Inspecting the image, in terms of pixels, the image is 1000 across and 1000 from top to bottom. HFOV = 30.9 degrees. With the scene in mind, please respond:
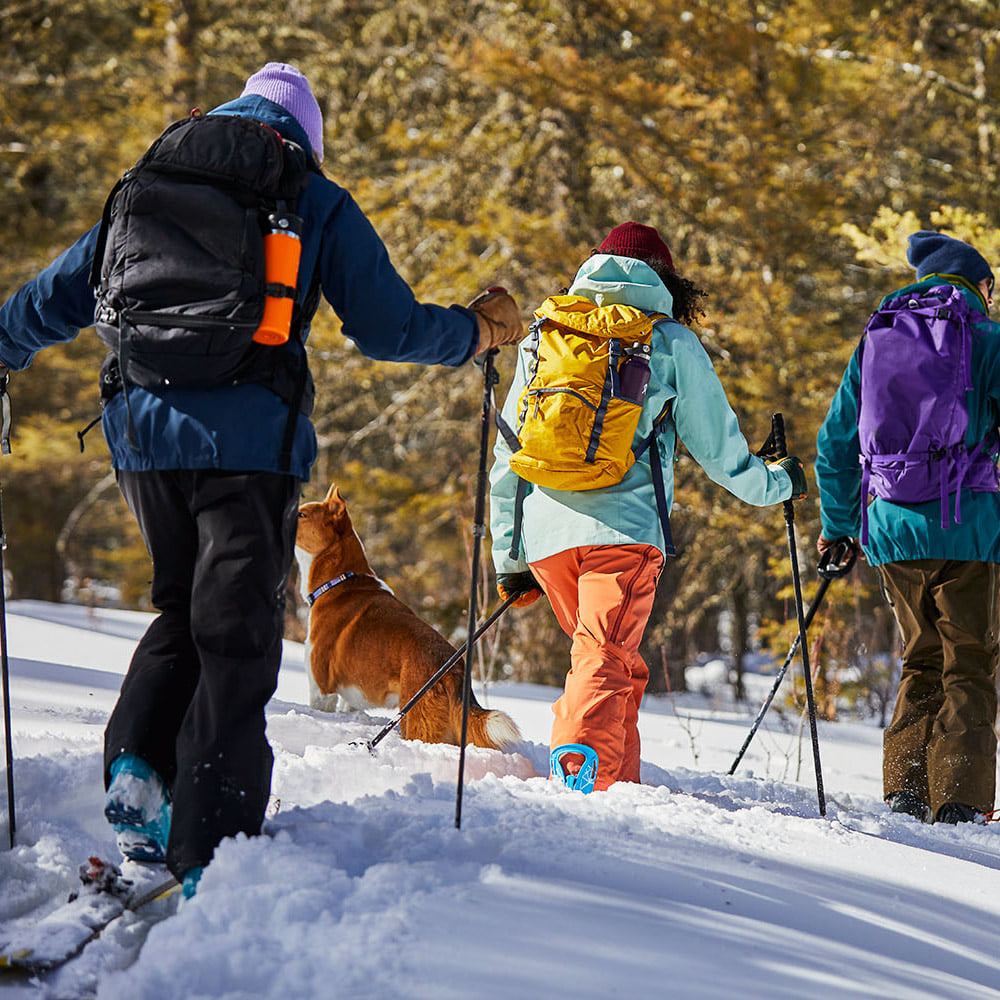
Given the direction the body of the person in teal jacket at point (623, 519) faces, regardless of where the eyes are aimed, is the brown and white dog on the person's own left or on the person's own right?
on the person's own left

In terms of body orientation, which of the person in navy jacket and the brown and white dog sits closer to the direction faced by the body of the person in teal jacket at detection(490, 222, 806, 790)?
the brown and white dog

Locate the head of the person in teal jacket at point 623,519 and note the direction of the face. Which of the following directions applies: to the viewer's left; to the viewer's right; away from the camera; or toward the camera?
away from the camera

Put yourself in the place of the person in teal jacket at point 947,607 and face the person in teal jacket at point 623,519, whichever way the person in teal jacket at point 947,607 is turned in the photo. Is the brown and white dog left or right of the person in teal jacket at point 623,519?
right

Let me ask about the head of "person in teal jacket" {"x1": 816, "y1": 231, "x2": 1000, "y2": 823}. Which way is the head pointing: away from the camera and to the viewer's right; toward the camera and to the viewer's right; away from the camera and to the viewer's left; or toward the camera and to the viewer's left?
away from the camera and to the viewer's right

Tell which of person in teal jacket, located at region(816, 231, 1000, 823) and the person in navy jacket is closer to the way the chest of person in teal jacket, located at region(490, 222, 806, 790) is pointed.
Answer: the person in teal jacket

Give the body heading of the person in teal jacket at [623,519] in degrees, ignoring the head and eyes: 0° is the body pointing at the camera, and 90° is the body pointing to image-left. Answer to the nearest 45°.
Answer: approximately 225°

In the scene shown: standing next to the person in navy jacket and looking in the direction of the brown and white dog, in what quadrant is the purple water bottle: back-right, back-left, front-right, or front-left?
front-right

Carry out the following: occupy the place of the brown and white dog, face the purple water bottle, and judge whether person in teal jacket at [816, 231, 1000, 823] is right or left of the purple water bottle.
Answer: left
